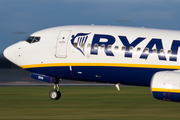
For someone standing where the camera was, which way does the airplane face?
facing to the left of the viewer
